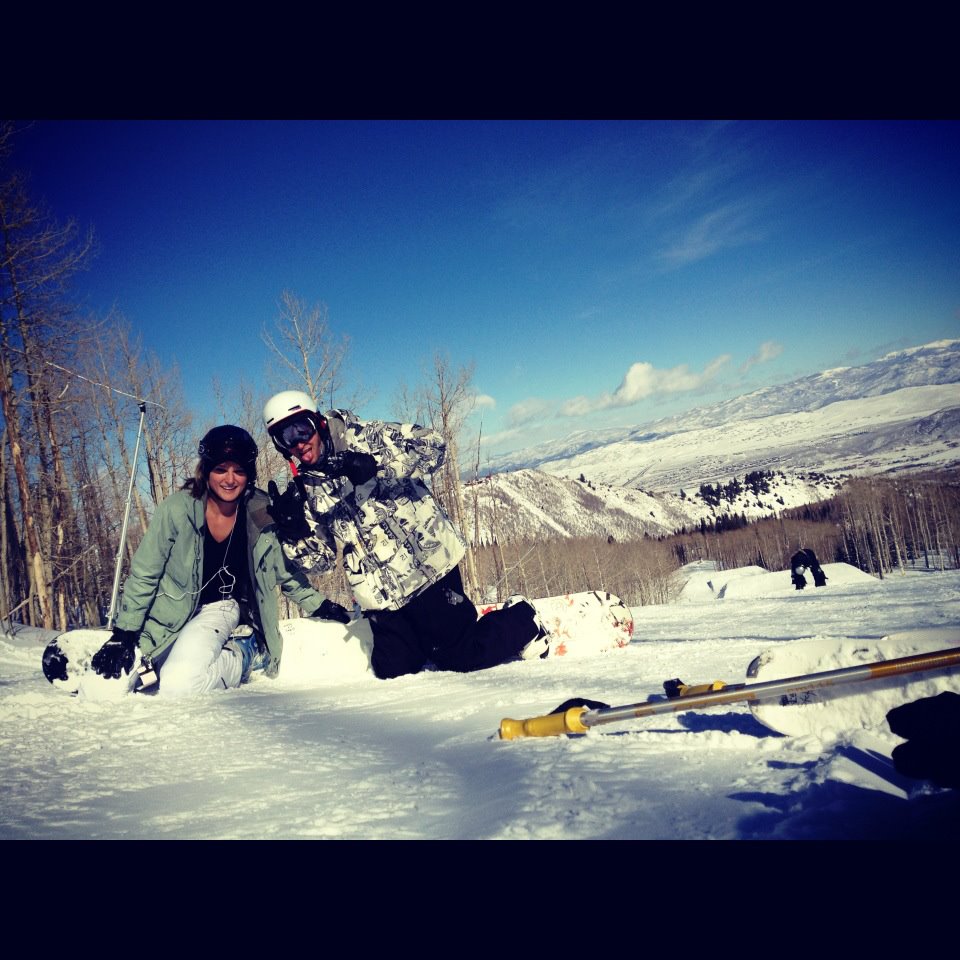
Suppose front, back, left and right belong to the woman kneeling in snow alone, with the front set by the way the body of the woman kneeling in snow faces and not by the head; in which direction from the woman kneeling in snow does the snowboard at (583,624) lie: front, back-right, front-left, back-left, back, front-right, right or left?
left

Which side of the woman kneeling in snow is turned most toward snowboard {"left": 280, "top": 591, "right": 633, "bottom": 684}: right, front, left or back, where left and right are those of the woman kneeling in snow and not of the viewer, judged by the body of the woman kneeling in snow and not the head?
left

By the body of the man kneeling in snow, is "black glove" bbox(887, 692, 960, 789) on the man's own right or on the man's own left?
on the man's own left

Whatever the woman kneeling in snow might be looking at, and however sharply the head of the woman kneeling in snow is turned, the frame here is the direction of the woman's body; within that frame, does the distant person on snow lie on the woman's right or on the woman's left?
on the woman's left

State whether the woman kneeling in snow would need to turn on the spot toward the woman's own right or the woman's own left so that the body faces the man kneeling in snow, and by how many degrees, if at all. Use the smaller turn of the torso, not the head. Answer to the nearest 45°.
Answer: approximately 90° to the woman's own left

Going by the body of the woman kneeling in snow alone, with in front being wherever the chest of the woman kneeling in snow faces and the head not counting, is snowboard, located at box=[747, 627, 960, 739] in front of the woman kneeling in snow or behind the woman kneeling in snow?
in front

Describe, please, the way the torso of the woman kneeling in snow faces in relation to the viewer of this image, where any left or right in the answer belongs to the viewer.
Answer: facing the viewer

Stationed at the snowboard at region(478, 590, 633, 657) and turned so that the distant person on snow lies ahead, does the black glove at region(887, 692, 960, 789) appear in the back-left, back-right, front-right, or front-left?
back-right

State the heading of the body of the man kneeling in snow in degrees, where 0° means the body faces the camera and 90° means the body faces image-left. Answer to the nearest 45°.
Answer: approximately 45°

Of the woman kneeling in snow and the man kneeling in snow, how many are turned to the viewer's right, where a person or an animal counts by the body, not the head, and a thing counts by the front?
0
